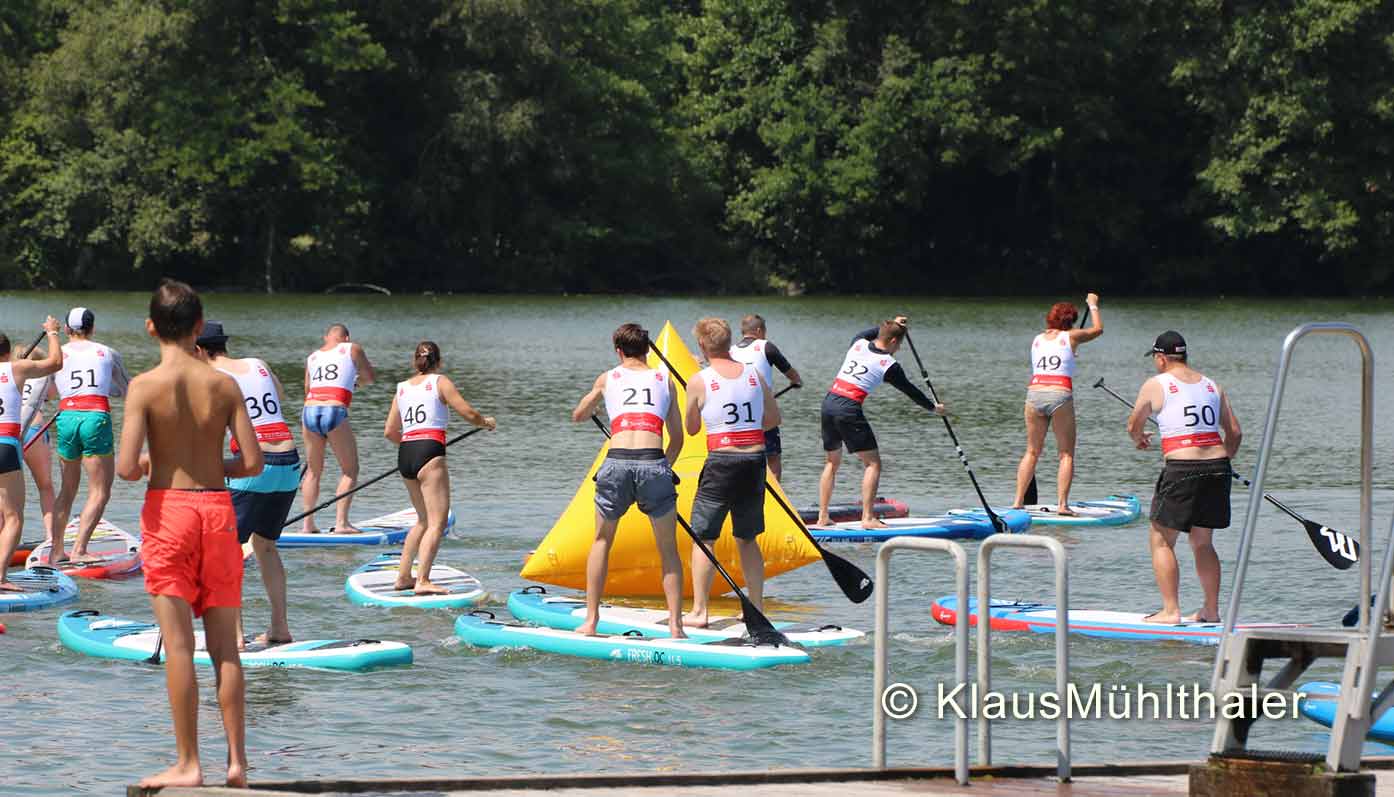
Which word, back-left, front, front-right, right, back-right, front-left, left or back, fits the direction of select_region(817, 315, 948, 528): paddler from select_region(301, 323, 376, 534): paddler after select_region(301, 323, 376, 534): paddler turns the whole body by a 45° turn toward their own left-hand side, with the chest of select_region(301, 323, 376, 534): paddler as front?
right

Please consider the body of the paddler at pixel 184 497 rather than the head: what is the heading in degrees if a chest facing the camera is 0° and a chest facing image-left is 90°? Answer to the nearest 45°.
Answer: approximately 180°

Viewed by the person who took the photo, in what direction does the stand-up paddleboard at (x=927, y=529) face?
facing to the right of the viewer

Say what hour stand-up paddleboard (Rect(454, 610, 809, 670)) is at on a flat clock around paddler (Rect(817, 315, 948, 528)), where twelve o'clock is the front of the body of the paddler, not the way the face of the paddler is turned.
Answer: The stand-up paddleboard is roughly at 5 o'clock from the paddler.

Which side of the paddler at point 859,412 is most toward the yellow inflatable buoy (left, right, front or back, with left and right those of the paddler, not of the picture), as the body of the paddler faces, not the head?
back

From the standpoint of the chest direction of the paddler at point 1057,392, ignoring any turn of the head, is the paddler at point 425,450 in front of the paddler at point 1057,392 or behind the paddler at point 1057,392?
behind

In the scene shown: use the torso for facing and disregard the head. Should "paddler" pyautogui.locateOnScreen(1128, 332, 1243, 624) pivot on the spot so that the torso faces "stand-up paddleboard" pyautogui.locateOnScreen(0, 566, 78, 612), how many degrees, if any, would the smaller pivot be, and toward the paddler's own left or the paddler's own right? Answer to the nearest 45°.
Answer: approximately 45° to the paddler's own left

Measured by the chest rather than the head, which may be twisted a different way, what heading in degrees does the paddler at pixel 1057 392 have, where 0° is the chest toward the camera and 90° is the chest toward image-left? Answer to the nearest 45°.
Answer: approximately 225°

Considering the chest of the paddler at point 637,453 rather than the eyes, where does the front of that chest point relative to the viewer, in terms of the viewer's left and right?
facing away from the viewer

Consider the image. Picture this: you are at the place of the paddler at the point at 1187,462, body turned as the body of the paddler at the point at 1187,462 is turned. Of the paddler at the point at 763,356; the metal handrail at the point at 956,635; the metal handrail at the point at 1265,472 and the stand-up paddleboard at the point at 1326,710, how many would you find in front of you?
1

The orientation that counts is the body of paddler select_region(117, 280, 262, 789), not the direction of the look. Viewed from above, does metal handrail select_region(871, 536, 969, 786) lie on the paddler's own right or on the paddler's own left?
on the paddler's own right

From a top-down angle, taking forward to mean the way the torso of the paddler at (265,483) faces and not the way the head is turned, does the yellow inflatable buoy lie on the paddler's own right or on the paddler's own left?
on the paddler's own right

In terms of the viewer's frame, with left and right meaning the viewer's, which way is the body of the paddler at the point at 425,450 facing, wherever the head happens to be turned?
facing away from the viewer and to the right of the viewer

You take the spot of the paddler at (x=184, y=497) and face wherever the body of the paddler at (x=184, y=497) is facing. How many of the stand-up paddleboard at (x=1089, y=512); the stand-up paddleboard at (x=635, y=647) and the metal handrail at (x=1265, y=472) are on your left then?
0

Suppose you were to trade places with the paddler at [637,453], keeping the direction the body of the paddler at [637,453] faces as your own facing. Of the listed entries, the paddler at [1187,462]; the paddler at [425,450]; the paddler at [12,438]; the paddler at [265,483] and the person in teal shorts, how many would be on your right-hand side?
1

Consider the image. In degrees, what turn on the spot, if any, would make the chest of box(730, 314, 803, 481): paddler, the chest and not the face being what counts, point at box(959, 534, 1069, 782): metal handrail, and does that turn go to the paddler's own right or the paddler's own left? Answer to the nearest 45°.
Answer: approximately 135° to the paddler's own right

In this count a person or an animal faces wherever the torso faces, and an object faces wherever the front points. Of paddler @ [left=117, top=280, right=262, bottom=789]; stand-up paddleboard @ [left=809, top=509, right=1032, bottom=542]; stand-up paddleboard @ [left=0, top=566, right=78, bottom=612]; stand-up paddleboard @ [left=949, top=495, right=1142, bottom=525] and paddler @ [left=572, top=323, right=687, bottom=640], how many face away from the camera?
2

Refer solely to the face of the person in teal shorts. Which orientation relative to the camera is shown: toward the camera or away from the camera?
away from the camera
